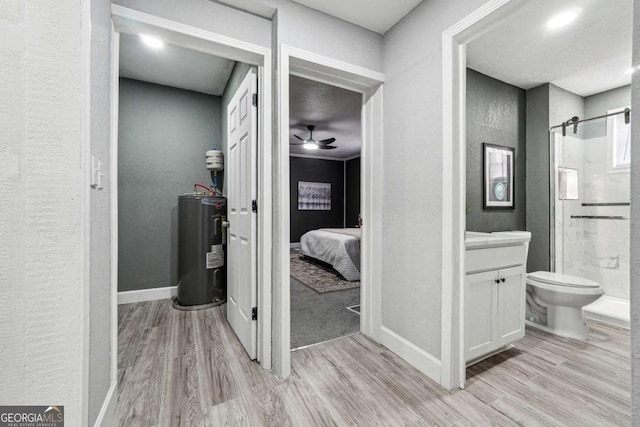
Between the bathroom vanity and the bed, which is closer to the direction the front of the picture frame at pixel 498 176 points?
the bathroom vanity

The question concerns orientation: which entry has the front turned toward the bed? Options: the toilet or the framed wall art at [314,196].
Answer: the framed wall art

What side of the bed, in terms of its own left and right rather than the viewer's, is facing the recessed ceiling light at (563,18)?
left

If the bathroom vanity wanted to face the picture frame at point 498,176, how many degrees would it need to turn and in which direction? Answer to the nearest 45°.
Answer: approximately 135° to its left

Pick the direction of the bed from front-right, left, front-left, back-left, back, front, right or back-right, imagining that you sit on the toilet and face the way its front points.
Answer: back-right

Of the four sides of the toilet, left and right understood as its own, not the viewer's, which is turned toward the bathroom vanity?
right

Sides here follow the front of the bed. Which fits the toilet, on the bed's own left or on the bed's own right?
on the bed's own left
